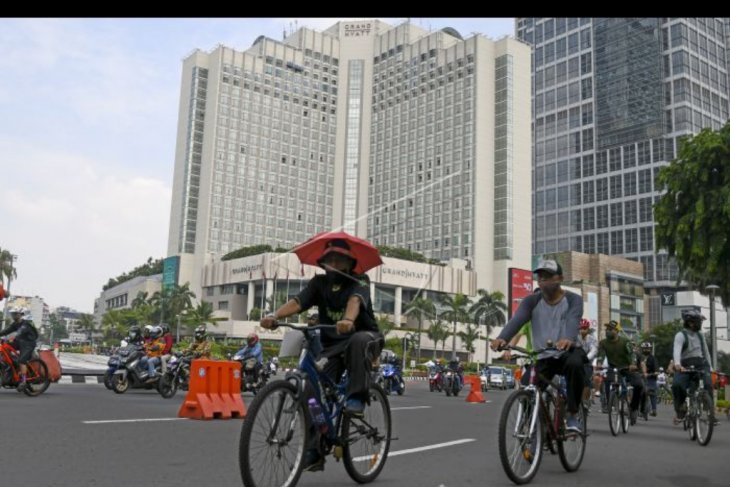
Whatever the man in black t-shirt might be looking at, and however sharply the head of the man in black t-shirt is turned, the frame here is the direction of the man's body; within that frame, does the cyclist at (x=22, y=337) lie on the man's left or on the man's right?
on the man's right

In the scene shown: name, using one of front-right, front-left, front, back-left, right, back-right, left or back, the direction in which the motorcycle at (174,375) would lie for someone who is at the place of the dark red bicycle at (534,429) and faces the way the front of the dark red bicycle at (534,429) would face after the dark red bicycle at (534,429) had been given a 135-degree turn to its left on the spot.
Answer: back-left

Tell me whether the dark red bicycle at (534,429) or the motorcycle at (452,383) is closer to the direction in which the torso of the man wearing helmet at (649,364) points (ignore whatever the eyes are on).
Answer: the dark red bicycle

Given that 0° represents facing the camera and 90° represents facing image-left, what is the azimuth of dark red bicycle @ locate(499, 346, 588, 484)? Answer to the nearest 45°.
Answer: approximately 45°

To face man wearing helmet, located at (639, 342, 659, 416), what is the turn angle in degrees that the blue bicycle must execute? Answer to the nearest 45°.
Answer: approximately 180°

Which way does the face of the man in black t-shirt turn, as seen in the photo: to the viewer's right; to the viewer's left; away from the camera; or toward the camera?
toward the camera

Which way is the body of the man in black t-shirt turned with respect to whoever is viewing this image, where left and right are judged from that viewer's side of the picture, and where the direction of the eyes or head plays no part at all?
facing the viewer and to the left of the viewer

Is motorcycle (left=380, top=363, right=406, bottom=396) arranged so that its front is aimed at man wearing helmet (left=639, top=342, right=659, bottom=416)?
no

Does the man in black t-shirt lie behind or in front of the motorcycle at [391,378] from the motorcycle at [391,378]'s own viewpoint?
in front

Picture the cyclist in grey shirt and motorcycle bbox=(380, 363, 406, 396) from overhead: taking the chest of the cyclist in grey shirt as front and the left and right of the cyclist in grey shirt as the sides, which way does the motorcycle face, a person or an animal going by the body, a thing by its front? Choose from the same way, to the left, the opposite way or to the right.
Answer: the same way

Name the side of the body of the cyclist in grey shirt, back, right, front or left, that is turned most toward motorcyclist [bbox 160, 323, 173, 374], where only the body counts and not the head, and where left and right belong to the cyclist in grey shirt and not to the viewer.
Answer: right

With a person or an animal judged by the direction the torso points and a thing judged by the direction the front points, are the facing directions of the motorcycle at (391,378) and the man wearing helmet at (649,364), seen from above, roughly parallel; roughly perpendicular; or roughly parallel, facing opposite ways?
roughly parallel

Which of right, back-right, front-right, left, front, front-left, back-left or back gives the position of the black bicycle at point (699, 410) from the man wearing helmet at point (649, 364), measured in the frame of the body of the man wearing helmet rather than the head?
front-left

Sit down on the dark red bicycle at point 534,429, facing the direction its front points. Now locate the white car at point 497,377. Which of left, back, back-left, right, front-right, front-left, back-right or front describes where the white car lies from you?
back-right

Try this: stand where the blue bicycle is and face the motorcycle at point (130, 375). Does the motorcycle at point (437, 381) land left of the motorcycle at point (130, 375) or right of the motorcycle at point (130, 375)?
right

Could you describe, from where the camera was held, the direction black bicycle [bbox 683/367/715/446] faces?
facing the viewer and to the right of the viewer

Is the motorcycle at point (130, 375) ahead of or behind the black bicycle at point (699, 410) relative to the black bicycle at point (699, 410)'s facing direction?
behind
